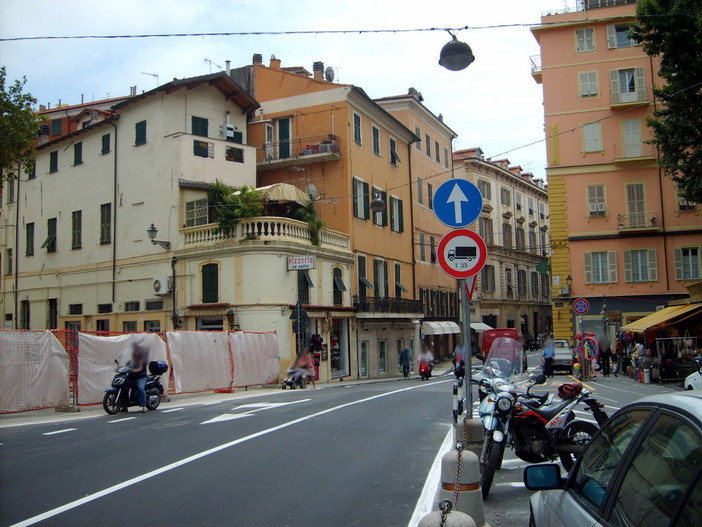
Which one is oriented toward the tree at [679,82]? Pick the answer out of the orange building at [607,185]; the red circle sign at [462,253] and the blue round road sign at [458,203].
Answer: the orange building

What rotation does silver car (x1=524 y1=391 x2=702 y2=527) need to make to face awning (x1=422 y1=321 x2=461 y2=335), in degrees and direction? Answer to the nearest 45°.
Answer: approximately 45° to its right

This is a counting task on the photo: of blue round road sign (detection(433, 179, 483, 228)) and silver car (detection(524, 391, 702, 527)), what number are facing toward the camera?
1

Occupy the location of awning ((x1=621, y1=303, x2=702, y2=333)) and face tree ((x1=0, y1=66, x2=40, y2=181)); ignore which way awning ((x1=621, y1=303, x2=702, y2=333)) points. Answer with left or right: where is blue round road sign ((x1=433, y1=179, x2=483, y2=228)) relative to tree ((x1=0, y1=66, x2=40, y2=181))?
left

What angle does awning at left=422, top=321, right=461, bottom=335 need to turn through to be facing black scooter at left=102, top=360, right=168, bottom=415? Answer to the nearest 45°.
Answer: approximately 45° to its right

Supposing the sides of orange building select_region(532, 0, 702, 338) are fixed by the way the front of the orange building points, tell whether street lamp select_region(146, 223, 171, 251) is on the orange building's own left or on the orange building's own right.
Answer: on the orange building's own right

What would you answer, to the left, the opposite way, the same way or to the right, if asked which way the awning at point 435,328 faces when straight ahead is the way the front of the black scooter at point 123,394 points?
to the left
